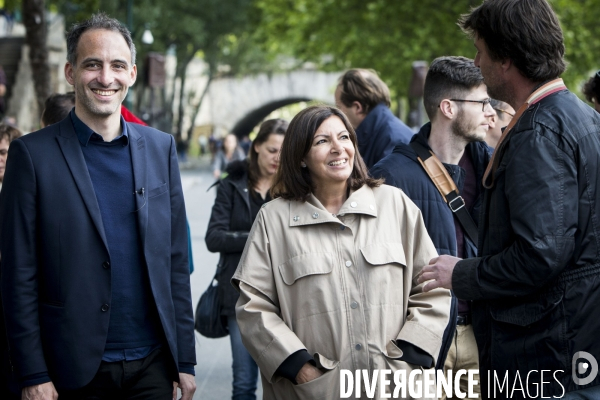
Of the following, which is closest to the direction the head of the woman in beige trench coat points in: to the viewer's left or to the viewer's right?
to the viewer's right

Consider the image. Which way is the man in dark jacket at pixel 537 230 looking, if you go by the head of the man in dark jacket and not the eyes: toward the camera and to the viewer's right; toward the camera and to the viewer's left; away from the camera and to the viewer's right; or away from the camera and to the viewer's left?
away from the camera and to the viewer's left

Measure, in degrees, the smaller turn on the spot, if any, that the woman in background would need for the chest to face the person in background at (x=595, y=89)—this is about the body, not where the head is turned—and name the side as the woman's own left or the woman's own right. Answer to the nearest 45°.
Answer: approximately 45° to the woman's own left

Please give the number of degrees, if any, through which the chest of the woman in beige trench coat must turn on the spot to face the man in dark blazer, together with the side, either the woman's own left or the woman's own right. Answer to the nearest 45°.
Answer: approximately 90° to the woman's own right

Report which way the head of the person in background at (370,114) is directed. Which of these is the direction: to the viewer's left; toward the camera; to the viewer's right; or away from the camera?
to the viewer's left

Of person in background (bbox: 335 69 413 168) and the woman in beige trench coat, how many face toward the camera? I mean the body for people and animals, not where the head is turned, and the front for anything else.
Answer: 1
